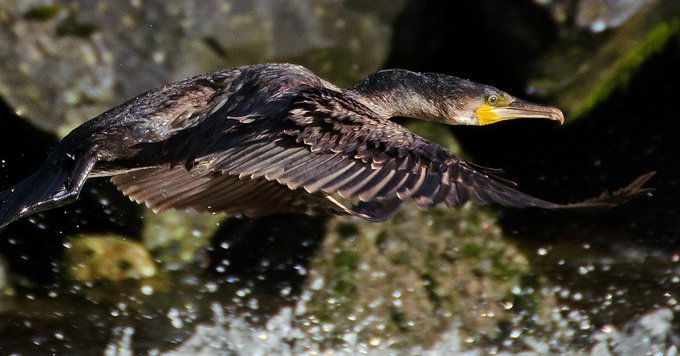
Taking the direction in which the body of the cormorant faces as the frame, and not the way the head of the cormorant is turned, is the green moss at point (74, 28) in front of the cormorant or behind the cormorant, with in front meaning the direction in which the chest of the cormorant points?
behind

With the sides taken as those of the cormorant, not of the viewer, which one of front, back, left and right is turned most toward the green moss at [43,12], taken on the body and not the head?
back

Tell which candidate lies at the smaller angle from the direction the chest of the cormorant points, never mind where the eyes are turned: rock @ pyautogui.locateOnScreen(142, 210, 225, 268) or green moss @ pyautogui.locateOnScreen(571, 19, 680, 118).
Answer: the green moss

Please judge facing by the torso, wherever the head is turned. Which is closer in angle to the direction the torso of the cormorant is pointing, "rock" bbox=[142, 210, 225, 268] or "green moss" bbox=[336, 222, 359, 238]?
the green moss

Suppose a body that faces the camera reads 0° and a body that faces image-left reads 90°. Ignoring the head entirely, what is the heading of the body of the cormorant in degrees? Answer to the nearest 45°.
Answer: approximately 270°

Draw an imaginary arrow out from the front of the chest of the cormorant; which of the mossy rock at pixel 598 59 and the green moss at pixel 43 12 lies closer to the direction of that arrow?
the mossy rock
